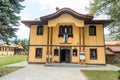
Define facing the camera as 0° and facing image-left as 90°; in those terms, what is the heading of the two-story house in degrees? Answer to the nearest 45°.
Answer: approximately 0°

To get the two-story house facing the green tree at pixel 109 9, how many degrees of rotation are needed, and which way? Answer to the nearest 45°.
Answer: approximately 45° to its left

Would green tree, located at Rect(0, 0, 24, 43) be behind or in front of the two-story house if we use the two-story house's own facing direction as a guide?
in front
